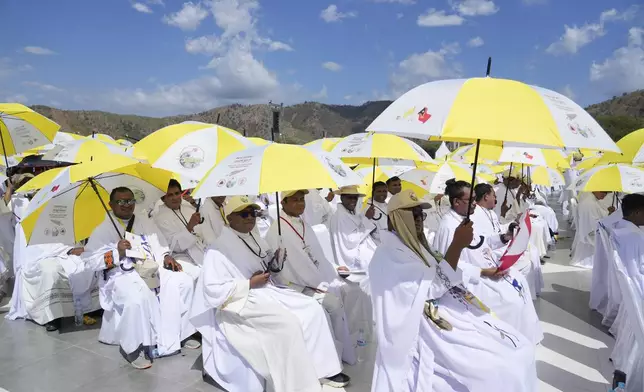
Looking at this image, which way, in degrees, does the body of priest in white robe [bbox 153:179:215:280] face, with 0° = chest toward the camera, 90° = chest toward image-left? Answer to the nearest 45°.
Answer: approximately 315°

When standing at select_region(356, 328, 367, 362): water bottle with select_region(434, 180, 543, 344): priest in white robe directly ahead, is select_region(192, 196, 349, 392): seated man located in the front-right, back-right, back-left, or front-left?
back-right

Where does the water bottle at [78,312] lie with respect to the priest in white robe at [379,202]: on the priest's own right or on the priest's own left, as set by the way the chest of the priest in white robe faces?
on the priest's own right
